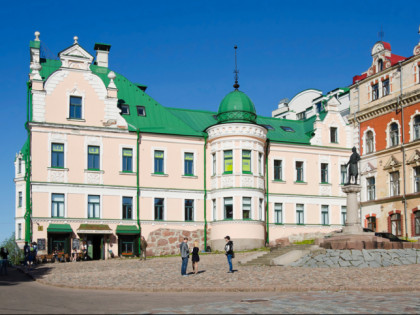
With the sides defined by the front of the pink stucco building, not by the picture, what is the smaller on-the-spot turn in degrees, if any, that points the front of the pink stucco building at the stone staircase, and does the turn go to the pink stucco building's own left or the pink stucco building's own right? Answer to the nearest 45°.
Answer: approximately 45° to the pink stucco building's own left

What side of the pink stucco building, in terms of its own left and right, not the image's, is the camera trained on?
front
